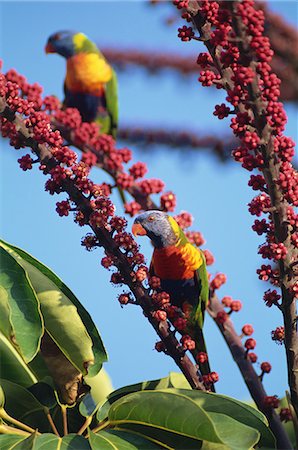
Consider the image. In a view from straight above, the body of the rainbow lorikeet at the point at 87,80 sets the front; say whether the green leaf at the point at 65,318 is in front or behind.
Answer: in front

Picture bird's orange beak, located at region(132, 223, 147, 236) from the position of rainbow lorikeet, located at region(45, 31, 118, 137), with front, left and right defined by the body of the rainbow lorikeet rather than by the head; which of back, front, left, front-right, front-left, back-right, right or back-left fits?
front-left

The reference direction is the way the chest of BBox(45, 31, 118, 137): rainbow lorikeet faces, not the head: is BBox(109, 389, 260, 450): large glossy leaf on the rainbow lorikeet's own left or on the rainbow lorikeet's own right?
on the rainbow lorikeet's own left

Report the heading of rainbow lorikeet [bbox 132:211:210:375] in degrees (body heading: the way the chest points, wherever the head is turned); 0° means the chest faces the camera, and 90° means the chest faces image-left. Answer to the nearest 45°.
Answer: approximately 45°

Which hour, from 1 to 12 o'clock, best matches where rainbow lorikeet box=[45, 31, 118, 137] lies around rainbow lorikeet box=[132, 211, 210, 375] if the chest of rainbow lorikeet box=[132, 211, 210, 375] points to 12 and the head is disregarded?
rainbow lorikeet box=[45, 31, 118, 137] is roughly at 4 o'clock from rainbow lorikeet box=[132, 211, 210, 375].

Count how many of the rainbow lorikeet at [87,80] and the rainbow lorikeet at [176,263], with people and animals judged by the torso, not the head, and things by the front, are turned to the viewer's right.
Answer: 0

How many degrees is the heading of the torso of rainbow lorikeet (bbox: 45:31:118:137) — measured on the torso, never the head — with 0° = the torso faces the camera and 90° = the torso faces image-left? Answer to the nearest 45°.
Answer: approximately 45°
